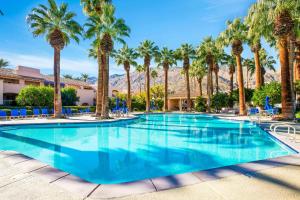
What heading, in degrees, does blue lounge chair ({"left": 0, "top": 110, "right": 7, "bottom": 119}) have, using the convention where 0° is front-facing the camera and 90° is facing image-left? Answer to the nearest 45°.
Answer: approximately 315°

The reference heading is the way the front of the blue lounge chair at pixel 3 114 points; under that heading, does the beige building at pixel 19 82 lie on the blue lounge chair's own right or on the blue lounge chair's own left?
on the blue lounge chair's own left
